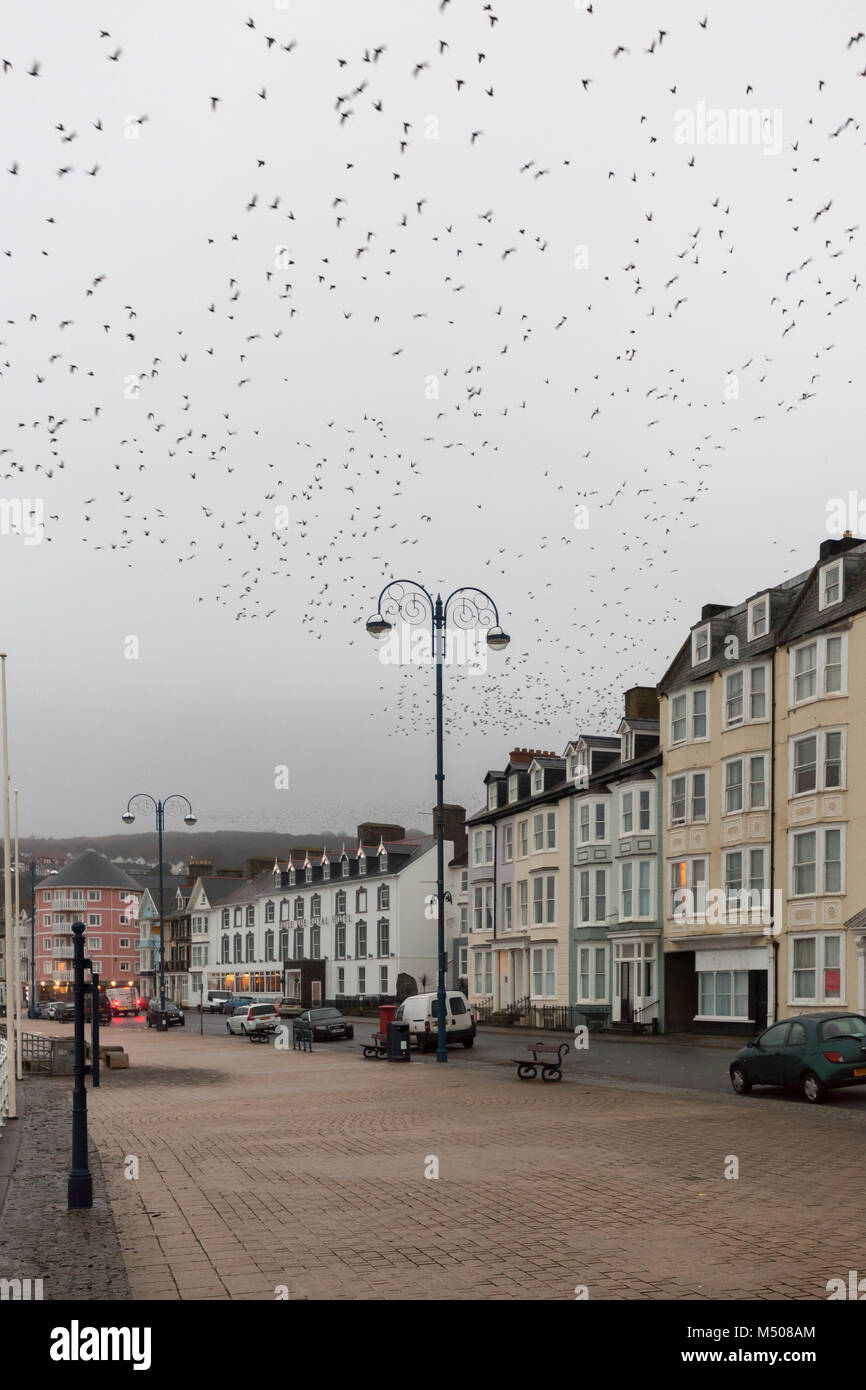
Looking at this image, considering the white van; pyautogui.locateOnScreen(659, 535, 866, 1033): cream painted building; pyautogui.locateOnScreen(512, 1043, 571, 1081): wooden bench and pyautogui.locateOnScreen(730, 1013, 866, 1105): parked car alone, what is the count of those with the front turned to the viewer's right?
0

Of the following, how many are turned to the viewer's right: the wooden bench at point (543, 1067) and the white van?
0

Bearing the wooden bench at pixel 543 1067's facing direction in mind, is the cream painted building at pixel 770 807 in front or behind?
behind

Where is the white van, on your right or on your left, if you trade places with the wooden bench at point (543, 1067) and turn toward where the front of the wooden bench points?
on your right

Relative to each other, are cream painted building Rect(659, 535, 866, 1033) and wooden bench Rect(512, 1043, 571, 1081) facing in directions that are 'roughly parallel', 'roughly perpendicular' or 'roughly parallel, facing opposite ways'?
roughly parallel

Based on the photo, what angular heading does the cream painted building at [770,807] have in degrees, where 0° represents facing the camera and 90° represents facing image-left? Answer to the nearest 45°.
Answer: approximately 45°

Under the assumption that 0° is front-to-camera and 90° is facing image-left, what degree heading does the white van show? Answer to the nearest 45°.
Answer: approximately 135°

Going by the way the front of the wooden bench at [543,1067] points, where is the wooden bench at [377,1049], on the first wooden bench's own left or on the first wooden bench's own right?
on the first wooden bench's own right

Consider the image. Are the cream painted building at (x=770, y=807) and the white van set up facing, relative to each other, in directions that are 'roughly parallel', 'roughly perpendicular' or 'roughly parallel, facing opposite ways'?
roughly perpendicular

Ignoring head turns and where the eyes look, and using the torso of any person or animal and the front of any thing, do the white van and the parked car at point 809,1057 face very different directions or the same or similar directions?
same or similar directions

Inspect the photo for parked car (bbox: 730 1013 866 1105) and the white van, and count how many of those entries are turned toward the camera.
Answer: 0

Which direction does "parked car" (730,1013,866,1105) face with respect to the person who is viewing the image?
facing away from the viewer and to the left of the viewer

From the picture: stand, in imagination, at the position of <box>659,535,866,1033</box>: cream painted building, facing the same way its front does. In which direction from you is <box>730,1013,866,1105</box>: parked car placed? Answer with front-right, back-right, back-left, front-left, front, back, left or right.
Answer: front-left
